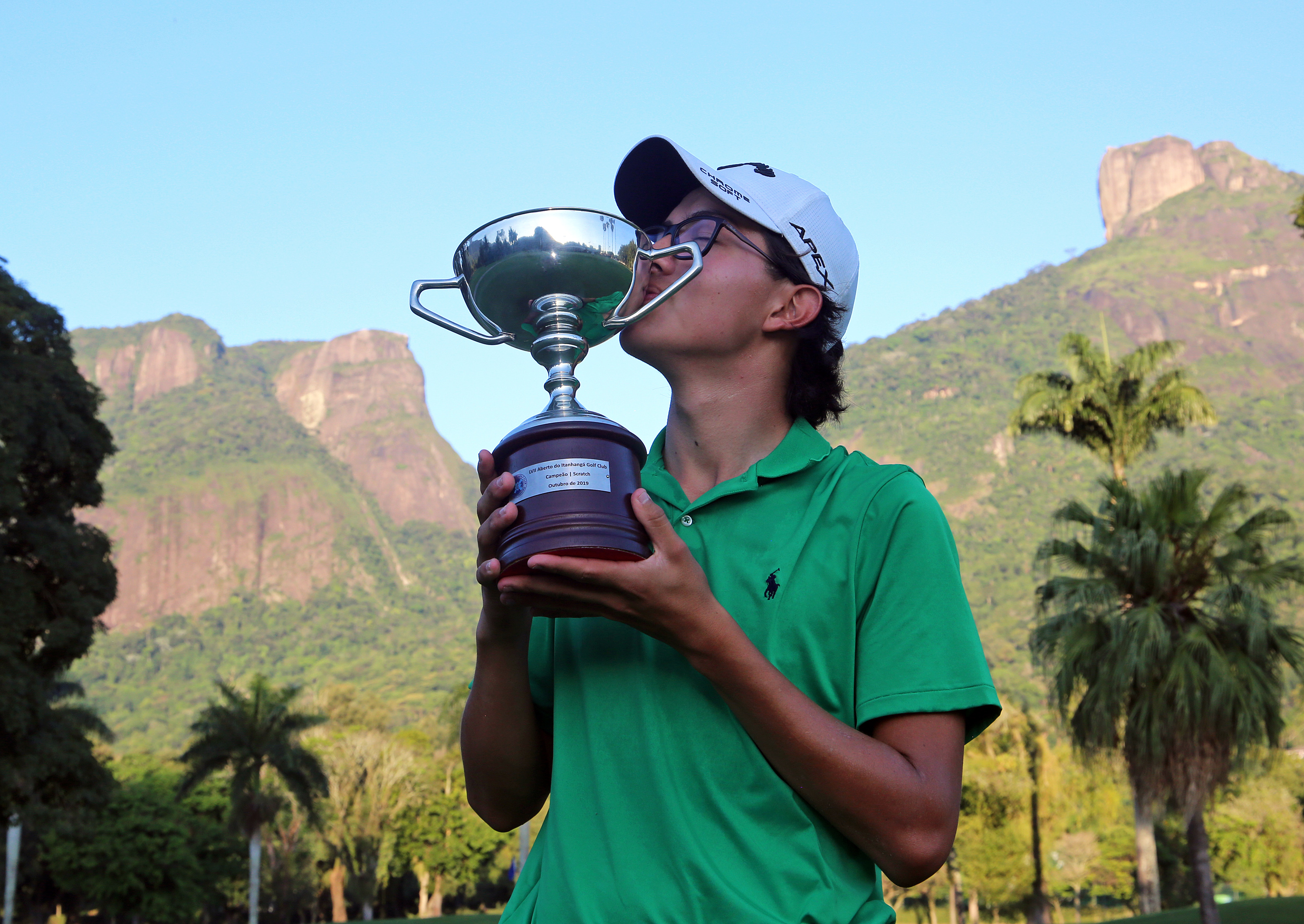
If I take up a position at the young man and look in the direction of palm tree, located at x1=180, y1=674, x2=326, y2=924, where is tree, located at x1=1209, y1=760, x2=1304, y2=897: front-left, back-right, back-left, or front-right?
front-right

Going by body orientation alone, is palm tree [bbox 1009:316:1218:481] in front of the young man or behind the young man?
behind

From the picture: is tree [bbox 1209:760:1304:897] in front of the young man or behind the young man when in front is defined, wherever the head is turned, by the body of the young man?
behind

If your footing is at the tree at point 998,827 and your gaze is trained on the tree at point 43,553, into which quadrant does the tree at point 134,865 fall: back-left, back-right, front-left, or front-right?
front-right

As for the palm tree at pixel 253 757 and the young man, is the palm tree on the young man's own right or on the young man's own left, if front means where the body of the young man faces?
on the young man's own right

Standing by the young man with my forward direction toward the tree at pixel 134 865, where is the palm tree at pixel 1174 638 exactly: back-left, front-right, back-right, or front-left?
front-right

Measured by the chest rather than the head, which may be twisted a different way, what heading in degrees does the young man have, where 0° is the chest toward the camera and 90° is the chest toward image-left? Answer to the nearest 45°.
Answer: approximately 45°

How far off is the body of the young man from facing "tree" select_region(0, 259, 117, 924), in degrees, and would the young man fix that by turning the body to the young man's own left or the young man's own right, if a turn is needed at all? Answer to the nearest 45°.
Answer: approximately 90° to the young man's own right

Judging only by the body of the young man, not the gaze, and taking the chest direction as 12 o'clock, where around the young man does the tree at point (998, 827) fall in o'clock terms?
The tree is roughly at 5 o'clock from the young man.

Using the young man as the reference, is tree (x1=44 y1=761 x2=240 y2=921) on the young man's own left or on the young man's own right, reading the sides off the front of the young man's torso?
on the young man's own right
